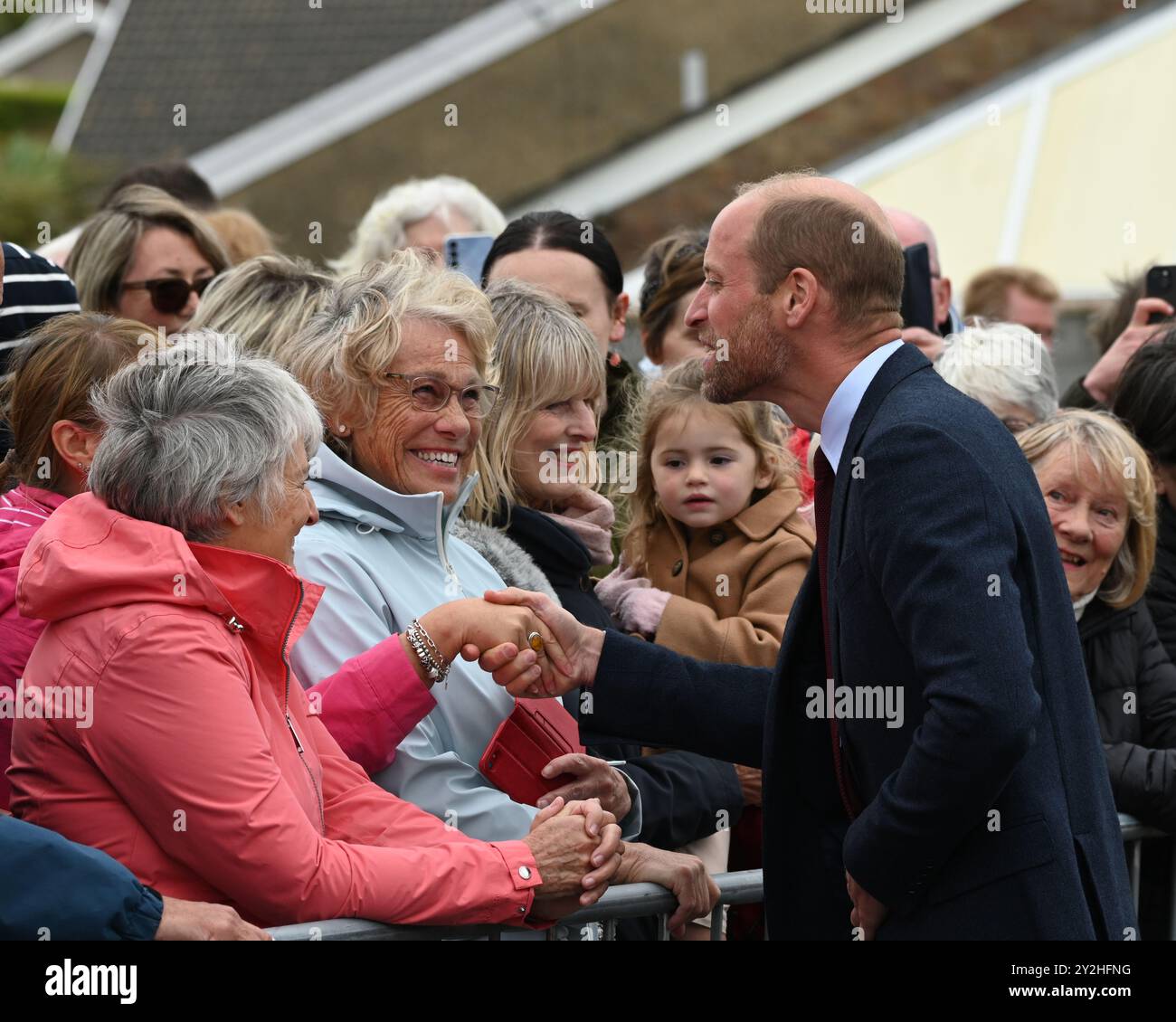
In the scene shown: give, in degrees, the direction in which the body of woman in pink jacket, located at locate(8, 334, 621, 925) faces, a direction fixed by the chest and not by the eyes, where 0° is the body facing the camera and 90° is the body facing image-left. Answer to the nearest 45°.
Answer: approximately 270°

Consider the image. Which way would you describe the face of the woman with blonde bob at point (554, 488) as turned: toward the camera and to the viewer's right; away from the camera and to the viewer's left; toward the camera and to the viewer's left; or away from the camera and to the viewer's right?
toward the camera and to the viewer's right

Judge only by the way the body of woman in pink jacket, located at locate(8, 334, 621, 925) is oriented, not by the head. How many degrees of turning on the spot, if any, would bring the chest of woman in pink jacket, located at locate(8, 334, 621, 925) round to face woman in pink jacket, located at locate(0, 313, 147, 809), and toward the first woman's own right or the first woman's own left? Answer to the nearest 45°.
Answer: approximately 135° to the first woman's own left

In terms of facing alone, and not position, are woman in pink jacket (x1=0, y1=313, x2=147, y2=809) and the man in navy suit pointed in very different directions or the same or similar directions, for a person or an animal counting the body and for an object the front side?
very different directions

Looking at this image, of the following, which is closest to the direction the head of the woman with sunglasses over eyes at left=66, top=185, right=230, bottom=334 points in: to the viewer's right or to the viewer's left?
to the viewer's right

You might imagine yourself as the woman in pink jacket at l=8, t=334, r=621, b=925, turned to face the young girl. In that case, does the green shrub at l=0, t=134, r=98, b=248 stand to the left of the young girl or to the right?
left

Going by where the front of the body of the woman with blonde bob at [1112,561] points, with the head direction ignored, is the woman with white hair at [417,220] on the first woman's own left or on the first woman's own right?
on the first woman's own right

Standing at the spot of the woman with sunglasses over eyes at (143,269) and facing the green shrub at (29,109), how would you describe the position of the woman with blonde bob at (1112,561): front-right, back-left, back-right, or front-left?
back-right

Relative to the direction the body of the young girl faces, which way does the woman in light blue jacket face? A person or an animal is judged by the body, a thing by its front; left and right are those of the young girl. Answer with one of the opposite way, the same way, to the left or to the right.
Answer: to the left

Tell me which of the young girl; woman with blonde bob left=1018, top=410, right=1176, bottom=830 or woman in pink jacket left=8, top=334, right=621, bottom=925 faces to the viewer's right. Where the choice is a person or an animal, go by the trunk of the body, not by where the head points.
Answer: the woman in pink jacket

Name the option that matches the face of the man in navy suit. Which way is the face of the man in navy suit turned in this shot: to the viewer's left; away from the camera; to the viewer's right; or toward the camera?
to the viewer's left

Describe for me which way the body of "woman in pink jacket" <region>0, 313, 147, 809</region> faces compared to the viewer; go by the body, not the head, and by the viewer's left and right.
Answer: facing to the right of the viewer

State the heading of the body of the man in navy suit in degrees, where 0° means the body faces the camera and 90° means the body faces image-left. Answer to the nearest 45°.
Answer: approximately 90°

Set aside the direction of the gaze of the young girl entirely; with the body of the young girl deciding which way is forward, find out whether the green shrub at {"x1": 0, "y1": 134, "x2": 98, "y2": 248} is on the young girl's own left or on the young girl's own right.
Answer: on the young girl's own right

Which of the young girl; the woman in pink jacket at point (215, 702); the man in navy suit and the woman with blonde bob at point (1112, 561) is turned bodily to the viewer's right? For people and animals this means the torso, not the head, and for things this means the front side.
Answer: the woman in pink jacket
